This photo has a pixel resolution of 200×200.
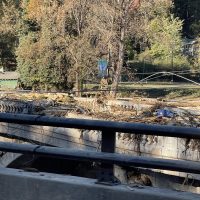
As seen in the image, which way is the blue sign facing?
toward the camera

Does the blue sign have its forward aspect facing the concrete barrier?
yes

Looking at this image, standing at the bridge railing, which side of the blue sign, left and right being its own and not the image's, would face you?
front
